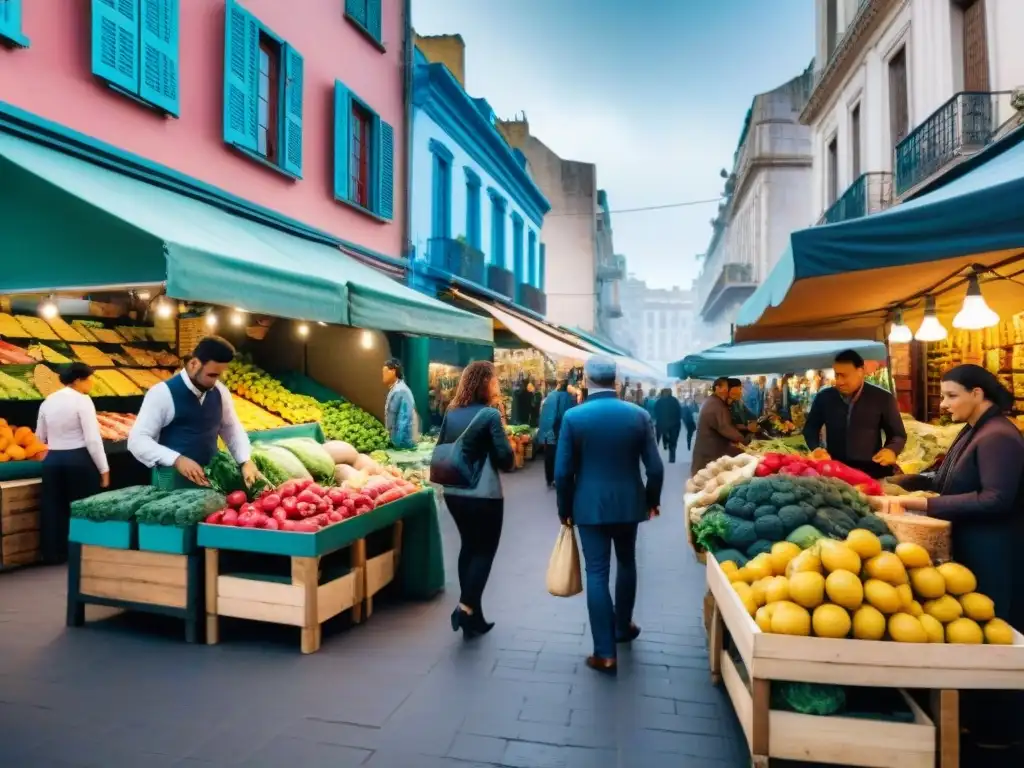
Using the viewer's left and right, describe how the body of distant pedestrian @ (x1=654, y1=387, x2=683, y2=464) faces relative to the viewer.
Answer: facing away from the viewer

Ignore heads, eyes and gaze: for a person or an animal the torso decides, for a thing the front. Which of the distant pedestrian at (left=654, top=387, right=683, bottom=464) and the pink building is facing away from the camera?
the distant pedestrian

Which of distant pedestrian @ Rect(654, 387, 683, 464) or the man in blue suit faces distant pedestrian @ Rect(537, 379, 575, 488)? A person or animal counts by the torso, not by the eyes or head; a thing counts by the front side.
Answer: the man in blue suit

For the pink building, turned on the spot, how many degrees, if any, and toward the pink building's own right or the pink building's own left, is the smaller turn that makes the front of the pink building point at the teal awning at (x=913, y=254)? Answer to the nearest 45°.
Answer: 0° — it already faces it

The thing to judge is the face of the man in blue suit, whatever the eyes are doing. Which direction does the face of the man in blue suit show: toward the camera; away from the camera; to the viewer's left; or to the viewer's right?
away from the camera

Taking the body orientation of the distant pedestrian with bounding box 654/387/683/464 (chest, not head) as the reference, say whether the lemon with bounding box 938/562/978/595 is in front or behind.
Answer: behind

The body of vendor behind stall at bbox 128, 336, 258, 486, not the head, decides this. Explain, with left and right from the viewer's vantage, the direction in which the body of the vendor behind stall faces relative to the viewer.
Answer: facing the viewer and to the right of the viewer

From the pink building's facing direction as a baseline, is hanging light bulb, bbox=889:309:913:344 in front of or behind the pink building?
in front

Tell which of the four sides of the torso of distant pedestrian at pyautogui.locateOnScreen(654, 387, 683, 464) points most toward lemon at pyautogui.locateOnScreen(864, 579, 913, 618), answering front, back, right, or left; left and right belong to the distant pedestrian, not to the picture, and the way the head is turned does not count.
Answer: back

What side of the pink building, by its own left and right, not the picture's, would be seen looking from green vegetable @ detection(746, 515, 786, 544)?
front

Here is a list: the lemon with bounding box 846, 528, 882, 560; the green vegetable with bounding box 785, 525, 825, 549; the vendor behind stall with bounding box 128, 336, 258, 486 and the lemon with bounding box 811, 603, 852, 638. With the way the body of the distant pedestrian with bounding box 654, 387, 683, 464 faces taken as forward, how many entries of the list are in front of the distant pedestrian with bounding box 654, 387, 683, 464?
0

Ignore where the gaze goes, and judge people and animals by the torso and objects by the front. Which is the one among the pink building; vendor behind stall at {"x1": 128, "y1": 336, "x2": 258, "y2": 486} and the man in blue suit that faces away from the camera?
the man in blue suit

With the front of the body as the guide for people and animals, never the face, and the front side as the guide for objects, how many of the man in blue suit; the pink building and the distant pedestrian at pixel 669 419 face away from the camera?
2

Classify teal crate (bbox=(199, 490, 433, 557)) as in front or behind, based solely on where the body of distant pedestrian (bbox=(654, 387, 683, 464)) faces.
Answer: behind

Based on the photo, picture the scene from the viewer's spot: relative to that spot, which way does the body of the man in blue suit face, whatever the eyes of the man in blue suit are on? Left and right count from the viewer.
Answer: facing away from the viewer

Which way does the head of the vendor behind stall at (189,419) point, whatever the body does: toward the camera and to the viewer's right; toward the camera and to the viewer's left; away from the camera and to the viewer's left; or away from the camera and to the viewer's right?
toward the camera and to the viewer's right

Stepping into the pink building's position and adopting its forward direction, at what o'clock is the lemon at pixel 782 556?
The lemon is roughly at 1 o'clock from the pink building.
